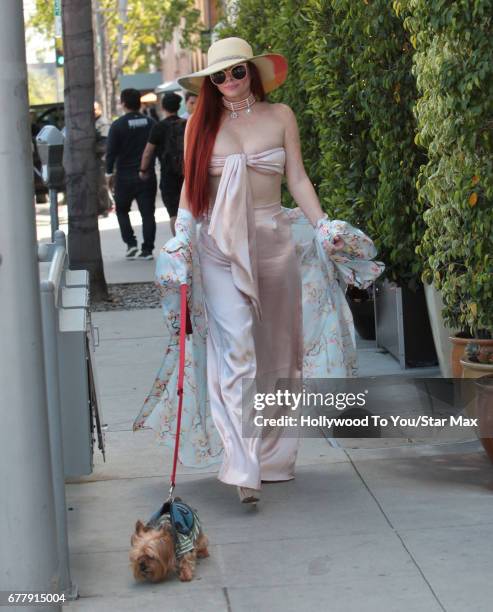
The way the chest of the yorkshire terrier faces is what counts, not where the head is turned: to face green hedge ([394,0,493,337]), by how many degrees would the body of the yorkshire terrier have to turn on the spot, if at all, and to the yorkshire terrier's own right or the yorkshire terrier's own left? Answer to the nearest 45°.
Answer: approximately 180°

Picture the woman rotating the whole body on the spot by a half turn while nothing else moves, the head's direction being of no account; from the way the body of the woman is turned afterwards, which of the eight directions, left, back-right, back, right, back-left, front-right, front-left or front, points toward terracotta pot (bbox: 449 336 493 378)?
front-right

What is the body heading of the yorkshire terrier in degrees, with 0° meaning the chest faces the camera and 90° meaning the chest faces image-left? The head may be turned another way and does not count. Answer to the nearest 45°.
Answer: approximately 45°

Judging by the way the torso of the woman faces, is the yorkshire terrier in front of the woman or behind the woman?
in front

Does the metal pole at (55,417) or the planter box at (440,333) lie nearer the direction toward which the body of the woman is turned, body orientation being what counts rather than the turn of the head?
the metal pole

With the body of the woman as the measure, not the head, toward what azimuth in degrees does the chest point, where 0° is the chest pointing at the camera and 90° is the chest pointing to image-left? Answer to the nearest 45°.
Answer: approximately 0°

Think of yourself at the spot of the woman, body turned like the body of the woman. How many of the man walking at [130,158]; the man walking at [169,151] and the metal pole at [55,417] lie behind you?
2

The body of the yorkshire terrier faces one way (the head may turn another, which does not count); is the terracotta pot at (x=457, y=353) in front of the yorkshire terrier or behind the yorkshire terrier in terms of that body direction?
behind

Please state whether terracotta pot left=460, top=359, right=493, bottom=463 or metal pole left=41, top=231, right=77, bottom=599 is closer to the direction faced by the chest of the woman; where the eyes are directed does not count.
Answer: the metal pole

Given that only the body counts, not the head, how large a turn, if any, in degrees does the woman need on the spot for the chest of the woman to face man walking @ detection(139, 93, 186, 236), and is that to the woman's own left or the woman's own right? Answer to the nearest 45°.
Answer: approximately 180°

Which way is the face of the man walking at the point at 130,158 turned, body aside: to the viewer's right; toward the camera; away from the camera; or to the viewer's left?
away from the camera

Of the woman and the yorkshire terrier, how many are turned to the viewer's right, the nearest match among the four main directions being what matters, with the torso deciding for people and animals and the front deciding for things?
0
